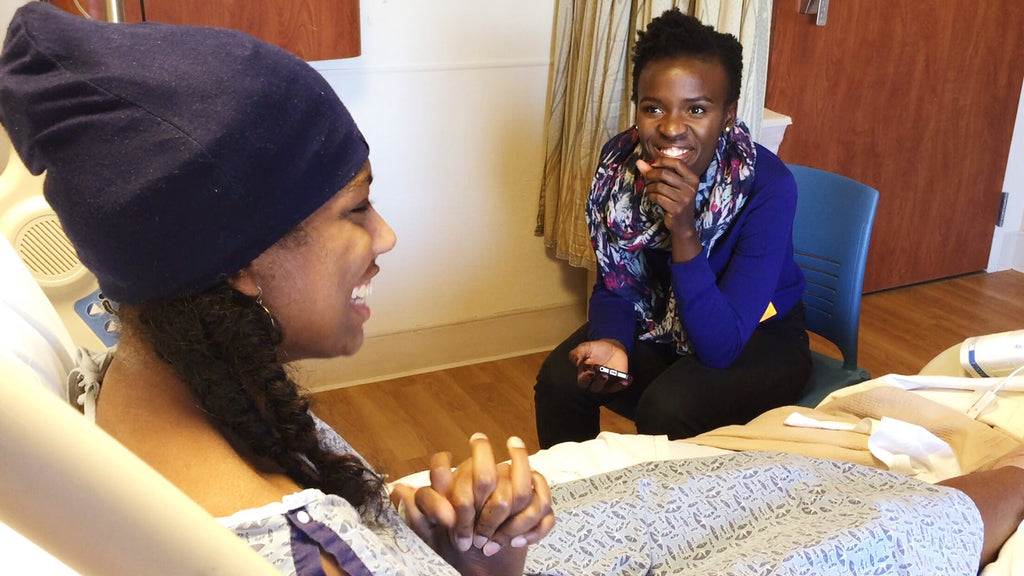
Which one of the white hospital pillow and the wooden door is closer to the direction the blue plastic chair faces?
the white hospital pillow

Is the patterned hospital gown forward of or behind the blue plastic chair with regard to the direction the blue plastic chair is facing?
forward

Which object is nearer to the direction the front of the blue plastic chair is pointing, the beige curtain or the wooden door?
the beige curtain

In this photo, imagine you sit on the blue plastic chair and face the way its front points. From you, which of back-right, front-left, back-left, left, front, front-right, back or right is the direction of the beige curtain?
right

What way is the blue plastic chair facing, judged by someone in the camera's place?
facing the viewer and to the left of the viewer

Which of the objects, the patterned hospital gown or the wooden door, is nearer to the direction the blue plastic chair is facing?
the patterned hospital gown

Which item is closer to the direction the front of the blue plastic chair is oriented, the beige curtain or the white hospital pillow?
the white hospital pillow

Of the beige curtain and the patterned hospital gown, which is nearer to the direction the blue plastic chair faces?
the patterned hospital gown

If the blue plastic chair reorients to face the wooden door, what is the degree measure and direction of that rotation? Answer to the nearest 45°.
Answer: approximately 135° to its right
